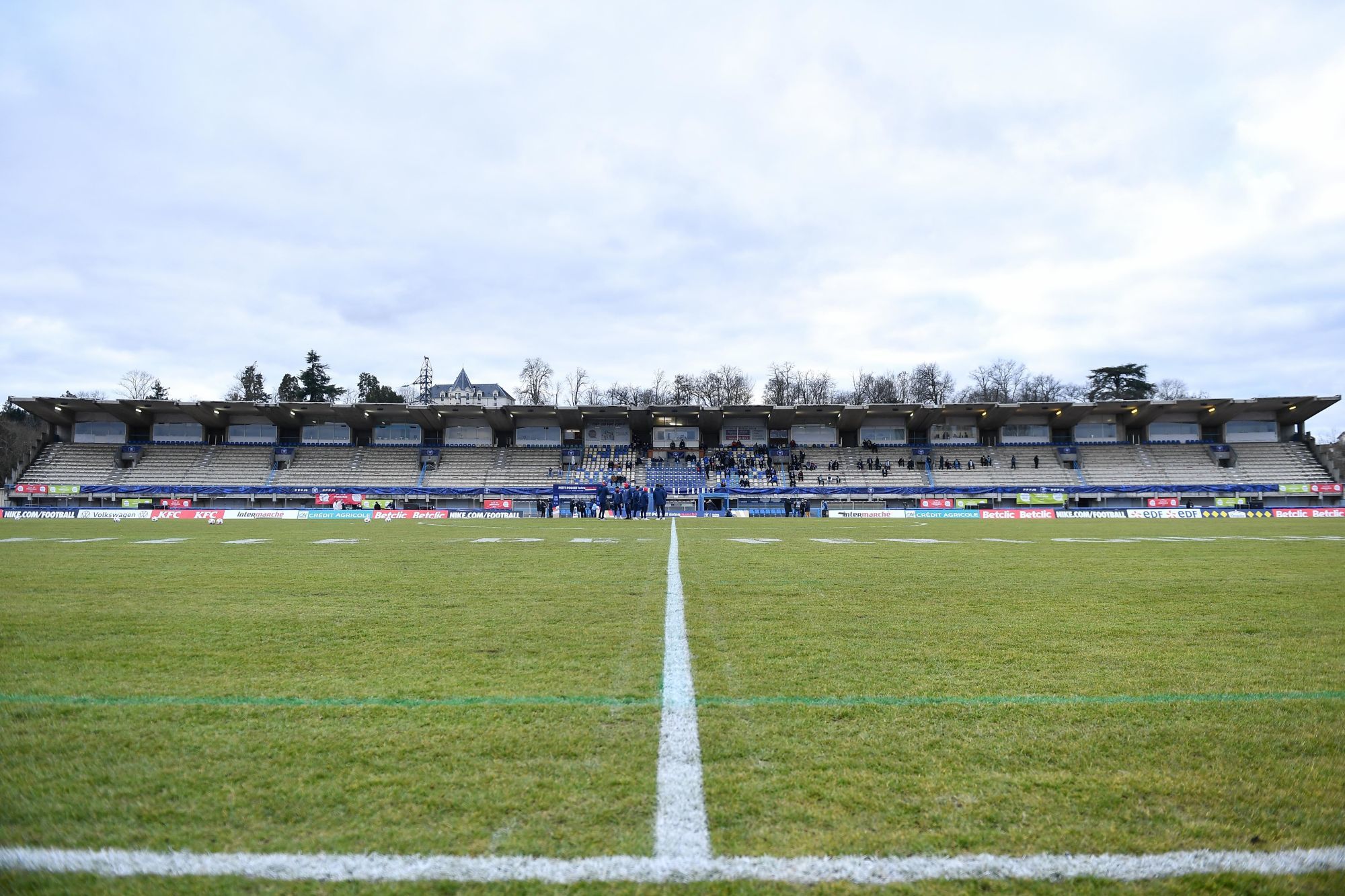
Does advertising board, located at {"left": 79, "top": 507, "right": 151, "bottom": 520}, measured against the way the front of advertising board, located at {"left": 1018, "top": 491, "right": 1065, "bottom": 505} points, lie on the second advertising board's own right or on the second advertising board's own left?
on the second advertising board's own right

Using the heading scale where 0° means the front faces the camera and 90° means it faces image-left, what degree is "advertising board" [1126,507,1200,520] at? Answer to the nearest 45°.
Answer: approximately 0°

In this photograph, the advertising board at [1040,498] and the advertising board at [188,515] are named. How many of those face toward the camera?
2

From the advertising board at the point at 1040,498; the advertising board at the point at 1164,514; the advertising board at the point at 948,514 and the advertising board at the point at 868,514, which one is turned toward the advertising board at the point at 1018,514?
the advertising board at the point at 1040,498

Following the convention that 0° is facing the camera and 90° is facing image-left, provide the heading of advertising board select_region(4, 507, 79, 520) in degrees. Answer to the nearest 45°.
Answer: approximately 0°

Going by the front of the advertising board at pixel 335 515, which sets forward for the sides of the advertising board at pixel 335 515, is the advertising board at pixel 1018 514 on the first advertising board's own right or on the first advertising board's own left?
on the first advertising board's own left

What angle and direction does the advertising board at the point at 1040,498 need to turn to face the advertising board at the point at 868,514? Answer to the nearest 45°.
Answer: approximately 45° to its right

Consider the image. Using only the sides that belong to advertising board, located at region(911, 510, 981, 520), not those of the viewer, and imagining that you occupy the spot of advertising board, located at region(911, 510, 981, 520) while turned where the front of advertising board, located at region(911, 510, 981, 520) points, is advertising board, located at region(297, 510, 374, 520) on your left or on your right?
on your right

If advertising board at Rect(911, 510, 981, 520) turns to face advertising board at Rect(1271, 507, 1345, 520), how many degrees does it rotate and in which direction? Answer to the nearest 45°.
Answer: approximately 90° to its left
